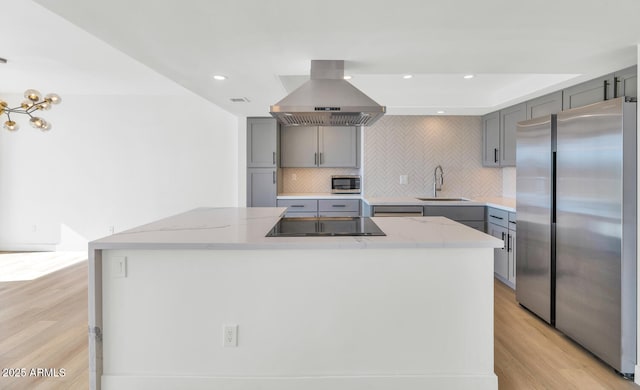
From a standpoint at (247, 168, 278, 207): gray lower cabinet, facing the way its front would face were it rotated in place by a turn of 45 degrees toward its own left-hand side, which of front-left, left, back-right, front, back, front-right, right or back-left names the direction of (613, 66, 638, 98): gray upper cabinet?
front

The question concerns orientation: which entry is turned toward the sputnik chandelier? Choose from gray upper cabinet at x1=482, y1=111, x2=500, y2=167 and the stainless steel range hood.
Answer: the gray upper cabinet

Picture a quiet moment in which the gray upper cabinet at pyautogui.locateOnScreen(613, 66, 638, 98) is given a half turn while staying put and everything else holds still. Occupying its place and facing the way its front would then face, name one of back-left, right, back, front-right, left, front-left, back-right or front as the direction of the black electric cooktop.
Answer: back

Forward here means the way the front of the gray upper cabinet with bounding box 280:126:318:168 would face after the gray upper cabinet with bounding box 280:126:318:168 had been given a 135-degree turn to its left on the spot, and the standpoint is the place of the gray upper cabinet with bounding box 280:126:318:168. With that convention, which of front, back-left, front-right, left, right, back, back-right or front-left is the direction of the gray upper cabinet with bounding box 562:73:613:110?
right

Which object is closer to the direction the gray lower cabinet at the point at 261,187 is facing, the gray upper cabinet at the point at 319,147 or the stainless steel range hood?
the stainless steel range hood

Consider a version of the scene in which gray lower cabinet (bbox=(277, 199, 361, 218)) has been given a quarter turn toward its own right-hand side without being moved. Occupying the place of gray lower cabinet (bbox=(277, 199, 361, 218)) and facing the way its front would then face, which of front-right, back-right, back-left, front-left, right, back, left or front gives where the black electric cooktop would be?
left

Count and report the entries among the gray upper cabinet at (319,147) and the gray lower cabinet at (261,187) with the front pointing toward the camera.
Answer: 2

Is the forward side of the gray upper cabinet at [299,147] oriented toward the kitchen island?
yes

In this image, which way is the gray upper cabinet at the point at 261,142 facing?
toward the camera

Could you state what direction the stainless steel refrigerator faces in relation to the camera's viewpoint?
facing the viewer and to the left of the viewer

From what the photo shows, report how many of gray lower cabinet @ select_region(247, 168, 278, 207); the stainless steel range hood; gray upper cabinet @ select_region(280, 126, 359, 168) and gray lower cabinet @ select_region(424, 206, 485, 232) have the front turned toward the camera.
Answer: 4

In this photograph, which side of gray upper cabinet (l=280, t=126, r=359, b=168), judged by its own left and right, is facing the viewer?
front

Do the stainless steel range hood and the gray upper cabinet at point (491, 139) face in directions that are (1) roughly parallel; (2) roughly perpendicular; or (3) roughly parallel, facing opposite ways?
roughly perpendicular

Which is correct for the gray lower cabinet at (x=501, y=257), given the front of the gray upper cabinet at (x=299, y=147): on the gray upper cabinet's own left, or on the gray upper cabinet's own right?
on the gray upper cabinet's own left

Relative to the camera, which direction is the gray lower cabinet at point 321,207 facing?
toward the camera

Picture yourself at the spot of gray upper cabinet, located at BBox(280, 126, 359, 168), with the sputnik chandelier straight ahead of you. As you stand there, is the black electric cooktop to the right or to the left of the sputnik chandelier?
left
